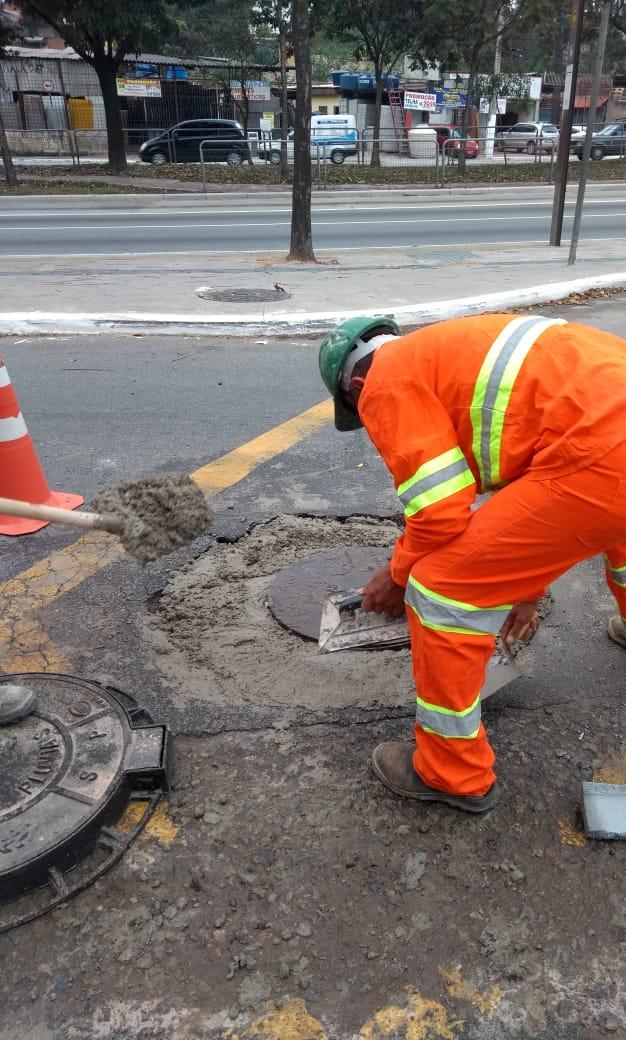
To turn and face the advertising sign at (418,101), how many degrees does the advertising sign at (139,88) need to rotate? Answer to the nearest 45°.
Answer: approximately 45° to its left

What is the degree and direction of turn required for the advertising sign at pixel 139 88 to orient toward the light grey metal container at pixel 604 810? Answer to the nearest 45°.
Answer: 0° — it already faces it

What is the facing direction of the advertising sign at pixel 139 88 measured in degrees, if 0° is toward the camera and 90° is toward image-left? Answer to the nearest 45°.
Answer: approximately 0°

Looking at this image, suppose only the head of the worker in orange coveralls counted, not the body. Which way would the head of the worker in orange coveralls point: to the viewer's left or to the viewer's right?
to the viewer's left

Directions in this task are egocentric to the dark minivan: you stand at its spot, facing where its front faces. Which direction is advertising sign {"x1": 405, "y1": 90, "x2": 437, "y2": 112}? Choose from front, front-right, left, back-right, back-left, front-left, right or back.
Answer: back

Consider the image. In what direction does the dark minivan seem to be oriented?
to the viewer's left

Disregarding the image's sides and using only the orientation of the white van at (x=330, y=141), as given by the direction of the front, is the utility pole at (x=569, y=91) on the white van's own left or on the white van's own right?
on the white van's own left

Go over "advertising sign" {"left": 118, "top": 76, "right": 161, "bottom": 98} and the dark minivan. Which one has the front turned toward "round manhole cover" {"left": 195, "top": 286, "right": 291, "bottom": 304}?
the advertising sign

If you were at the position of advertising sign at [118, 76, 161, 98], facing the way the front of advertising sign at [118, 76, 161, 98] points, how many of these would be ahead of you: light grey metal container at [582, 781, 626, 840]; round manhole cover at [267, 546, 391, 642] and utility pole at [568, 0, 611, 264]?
3

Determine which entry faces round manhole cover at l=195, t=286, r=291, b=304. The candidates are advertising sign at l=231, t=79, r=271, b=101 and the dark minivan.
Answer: the advertising sign
